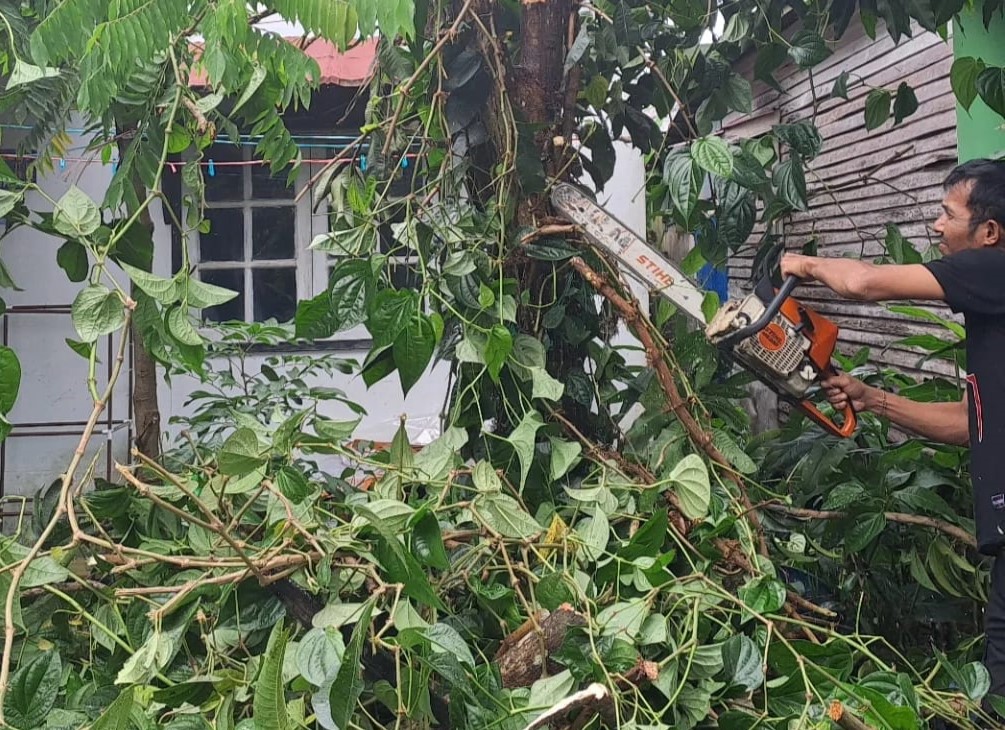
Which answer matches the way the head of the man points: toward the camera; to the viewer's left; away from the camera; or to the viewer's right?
to the viewer's left

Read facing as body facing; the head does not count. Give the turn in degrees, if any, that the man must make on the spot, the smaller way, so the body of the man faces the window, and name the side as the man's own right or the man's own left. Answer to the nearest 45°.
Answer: approximately 45° to the man's own right

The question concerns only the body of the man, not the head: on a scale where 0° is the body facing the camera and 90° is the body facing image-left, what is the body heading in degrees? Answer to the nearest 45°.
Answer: approximately 90°

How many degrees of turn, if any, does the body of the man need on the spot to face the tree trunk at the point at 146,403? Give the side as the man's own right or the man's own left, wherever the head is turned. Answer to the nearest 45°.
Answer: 0° — they already face it

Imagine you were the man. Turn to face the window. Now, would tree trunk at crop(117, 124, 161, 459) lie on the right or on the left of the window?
left
